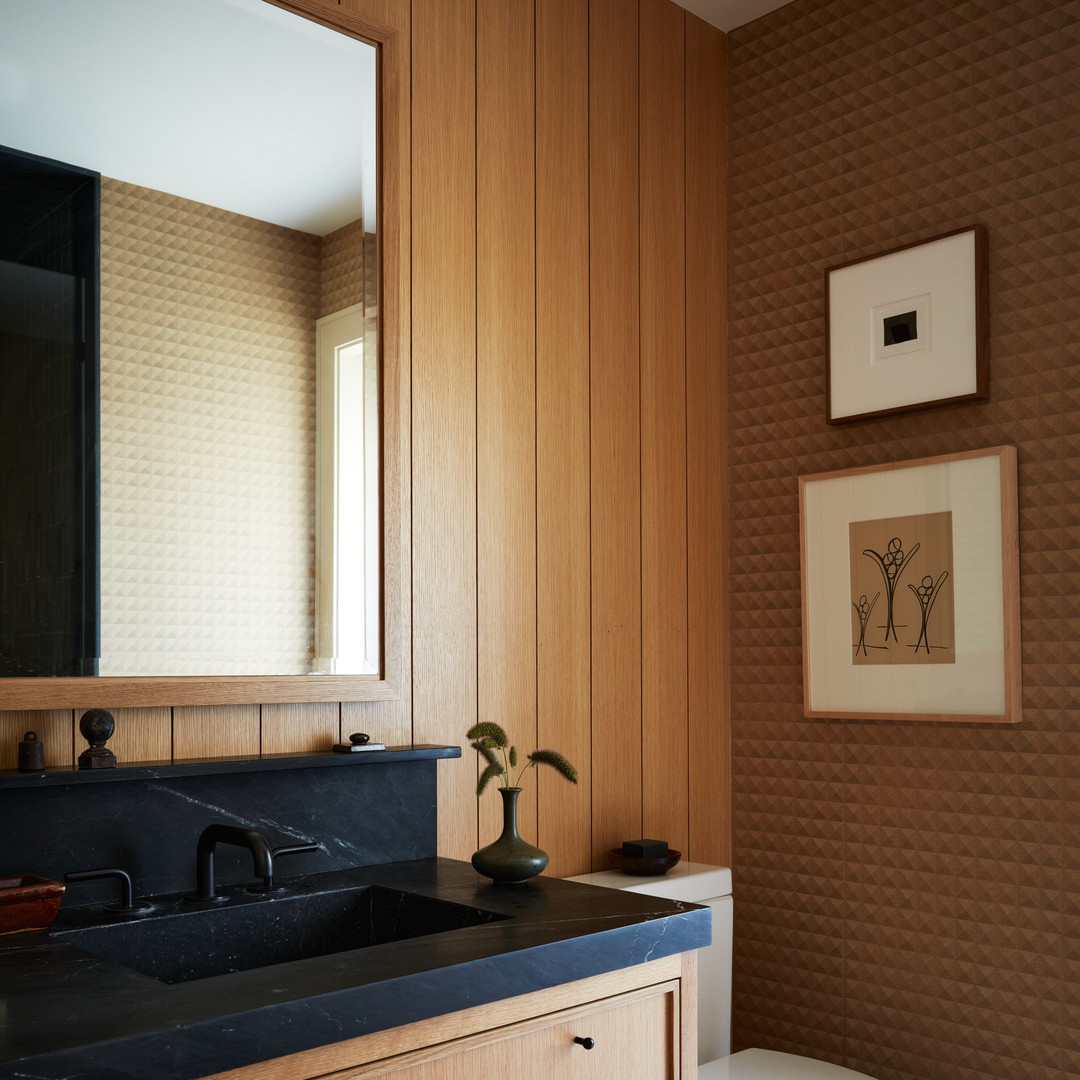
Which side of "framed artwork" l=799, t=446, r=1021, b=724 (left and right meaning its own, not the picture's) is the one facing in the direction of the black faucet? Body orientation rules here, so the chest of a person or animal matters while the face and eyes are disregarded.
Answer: front

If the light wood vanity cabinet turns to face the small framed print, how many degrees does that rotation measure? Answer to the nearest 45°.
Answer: approximately 90° to its left

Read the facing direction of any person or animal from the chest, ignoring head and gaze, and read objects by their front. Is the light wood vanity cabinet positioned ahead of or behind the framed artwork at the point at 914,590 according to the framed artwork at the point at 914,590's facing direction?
ahead

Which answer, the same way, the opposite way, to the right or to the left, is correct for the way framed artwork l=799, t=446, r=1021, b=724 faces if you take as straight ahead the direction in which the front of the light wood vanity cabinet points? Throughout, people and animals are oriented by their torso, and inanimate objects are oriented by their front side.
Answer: to the right

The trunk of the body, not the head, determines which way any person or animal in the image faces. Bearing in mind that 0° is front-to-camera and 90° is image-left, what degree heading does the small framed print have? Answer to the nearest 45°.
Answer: approximately 45°

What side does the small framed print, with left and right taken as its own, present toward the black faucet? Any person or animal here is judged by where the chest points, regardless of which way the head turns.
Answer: front

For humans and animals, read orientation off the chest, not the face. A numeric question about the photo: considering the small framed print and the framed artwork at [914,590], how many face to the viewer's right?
0

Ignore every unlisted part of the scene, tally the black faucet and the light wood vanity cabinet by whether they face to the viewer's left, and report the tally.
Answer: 0

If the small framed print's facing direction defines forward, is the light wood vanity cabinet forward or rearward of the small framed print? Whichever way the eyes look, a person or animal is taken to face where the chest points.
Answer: forward
